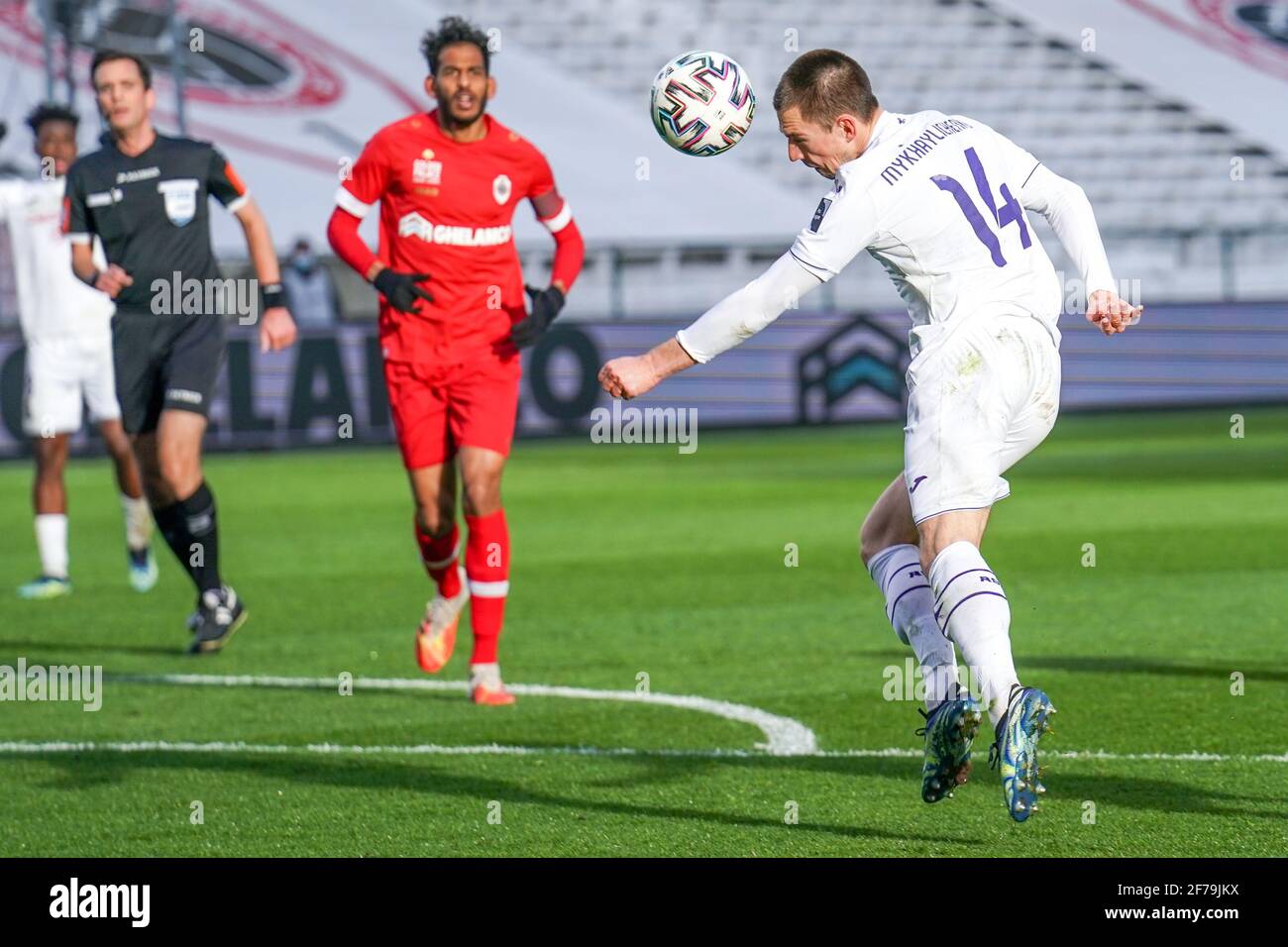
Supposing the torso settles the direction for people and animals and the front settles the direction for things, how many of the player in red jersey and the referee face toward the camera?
2

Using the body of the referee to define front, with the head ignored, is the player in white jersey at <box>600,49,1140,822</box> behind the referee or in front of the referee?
in front

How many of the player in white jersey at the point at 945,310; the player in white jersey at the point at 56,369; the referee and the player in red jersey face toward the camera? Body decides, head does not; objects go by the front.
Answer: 3

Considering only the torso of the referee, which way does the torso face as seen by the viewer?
toward the camera

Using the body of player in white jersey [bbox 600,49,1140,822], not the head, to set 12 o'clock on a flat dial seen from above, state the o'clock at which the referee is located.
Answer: The referee is roughly at 12 o'clock from the player in white jersey.

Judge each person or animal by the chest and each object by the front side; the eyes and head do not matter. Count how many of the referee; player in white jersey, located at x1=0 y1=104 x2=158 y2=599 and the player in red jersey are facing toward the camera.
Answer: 3

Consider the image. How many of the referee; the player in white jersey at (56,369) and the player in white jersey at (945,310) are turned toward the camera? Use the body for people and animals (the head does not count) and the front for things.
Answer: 2

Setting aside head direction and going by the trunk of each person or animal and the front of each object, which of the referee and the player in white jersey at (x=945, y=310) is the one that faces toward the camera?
the referee

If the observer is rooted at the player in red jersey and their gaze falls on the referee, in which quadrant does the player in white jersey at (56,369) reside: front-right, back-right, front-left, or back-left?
front-right

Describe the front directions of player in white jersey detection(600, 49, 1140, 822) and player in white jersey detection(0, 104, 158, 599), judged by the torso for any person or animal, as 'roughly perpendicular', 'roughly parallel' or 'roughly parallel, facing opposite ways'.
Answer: roughly parallel, facing opposite ways

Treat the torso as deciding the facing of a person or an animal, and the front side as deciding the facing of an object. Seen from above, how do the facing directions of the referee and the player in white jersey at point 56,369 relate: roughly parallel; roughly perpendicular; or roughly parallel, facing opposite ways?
roughly parallel

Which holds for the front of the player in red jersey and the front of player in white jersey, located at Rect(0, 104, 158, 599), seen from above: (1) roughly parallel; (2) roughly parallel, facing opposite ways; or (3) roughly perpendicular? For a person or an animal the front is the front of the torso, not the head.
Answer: roughly parallel

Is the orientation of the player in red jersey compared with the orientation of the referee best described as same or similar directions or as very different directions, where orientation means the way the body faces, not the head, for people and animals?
same or similar directions

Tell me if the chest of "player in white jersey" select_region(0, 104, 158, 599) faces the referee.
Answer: yes

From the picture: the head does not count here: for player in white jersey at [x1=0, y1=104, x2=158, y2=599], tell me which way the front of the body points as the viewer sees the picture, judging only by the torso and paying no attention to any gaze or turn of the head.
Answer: toward the camera

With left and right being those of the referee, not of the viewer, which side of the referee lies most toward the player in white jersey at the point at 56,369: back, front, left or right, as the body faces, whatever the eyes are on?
back

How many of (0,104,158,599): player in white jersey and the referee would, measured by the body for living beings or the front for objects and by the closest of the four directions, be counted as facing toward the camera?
2

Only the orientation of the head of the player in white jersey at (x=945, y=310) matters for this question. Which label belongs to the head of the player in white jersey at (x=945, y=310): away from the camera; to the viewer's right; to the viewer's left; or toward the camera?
to the viewer's left

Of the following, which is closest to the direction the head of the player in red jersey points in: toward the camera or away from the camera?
toward the camera

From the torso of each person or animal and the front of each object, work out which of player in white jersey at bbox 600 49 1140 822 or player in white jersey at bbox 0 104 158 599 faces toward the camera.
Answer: player in white jersey at bbox 0 104 158 599
